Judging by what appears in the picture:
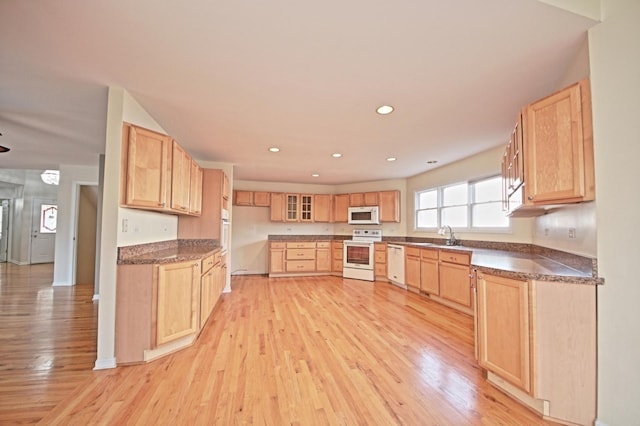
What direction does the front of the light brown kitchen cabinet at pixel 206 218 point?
to the viewer's right

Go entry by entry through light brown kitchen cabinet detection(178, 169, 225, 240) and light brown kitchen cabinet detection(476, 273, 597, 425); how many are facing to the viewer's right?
1

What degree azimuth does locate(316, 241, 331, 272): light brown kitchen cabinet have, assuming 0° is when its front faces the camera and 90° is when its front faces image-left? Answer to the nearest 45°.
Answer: approximately 0°

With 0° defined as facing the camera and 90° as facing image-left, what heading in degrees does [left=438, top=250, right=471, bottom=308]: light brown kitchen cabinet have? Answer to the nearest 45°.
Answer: approximately 45°

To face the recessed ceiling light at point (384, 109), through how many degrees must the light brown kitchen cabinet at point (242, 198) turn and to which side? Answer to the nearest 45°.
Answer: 0° — it already faces it

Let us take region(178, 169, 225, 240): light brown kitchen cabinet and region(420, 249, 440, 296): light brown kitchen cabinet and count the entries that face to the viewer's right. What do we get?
1

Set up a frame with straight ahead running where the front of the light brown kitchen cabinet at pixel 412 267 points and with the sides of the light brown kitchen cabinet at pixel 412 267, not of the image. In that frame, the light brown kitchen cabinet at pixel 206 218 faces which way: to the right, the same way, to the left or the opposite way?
the opposite way

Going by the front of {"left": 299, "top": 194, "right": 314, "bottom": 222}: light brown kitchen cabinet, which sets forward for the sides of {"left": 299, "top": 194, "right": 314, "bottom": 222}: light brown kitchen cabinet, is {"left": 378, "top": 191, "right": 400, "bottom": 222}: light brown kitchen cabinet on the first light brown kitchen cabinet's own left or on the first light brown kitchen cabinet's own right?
on the first light brown kitchen cabinet's own left

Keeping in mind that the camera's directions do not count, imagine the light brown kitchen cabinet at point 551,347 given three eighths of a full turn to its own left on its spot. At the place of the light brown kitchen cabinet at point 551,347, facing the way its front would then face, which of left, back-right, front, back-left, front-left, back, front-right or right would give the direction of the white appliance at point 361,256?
back-left

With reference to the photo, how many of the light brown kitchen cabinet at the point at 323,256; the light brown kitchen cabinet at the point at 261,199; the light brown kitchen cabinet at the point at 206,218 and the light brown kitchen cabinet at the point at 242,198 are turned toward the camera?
3

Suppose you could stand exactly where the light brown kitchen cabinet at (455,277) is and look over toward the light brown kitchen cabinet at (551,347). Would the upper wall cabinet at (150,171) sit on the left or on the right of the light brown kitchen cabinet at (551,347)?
right

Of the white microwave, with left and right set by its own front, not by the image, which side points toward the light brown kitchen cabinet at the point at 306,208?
right

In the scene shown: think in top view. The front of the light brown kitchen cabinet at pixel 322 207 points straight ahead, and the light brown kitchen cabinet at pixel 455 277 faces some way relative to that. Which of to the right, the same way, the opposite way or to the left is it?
to the right

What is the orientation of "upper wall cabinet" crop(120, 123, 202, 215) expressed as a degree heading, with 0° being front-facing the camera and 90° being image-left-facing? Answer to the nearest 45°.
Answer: approximately 315°

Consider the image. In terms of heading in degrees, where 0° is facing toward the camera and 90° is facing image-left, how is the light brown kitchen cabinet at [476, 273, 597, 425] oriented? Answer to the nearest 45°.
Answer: approximately 45°
